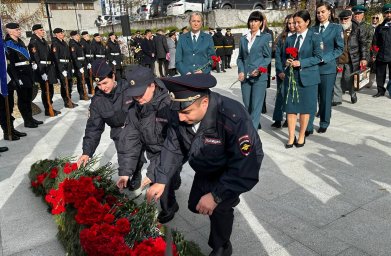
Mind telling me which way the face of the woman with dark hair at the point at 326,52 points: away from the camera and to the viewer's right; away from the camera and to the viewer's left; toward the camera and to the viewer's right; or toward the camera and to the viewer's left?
toward the camera and to the viewer's left

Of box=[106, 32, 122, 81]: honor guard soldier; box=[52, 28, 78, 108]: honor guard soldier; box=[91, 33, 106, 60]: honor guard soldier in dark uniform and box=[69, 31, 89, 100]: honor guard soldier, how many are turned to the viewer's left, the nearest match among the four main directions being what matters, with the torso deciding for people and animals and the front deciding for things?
0

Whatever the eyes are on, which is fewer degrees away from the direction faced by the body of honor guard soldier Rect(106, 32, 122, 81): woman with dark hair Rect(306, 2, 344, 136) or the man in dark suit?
the woman with dark hair

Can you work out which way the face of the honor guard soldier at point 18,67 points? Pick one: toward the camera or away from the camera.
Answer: toward the camera

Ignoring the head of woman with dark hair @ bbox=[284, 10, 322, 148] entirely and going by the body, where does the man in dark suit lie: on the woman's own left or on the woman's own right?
on the woman's own right

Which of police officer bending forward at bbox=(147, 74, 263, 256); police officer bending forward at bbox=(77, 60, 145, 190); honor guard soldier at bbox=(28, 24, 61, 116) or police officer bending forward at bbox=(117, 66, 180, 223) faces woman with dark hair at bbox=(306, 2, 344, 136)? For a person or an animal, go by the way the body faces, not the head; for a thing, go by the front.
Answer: the honor guard soldier

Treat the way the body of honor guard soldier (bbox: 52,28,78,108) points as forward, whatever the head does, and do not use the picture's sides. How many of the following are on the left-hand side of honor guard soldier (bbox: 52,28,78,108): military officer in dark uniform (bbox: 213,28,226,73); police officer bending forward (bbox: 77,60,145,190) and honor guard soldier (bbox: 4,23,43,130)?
1

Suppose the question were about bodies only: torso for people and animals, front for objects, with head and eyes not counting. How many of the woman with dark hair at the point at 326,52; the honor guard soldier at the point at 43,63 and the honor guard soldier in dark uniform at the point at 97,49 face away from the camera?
0

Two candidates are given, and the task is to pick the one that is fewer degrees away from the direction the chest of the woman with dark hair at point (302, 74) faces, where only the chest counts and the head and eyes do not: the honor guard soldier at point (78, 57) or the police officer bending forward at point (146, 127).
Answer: the police officer bending forward

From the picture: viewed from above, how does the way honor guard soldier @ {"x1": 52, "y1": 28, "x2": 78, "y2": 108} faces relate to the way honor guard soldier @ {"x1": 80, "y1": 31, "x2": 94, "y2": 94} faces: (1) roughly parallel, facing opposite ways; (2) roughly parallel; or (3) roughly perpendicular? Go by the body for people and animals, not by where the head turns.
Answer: roughly parallel

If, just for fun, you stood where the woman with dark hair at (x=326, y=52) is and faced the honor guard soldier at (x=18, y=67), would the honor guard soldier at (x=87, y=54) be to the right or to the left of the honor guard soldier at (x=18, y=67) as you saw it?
right

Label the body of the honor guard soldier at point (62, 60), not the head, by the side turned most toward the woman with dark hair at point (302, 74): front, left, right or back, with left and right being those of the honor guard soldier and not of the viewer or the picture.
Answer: front

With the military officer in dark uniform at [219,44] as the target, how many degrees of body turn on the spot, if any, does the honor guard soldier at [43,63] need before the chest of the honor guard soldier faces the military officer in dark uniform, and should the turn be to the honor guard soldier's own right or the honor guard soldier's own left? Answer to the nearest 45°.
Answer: approximately 90° to the honor guard soldier's own left

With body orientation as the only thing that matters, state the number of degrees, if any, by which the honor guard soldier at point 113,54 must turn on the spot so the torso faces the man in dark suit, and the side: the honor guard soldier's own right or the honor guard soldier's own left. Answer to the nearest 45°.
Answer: approximately 90° to the honor guard soldier's own left

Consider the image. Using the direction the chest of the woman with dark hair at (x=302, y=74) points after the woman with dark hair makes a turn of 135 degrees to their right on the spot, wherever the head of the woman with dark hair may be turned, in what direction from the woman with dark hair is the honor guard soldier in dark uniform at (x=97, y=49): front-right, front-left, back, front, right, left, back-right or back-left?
front-left
